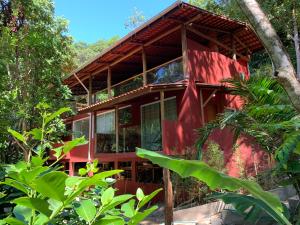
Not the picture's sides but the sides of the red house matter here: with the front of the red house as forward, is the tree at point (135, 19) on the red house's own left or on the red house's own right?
on the red house's own right

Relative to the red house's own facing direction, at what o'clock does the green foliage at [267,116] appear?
The green foliage is roughly at 10 o'clock from the red house.

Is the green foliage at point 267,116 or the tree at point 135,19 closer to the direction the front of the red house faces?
the green foliage
